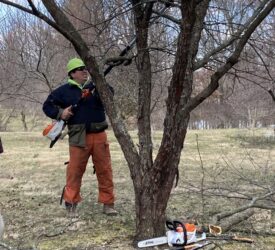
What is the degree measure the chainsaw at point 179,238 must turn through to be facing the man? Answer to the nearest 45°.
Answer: approximately 45° to its right

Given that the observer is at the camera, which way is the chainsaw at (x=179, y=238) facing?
facing to the left of the viewer
